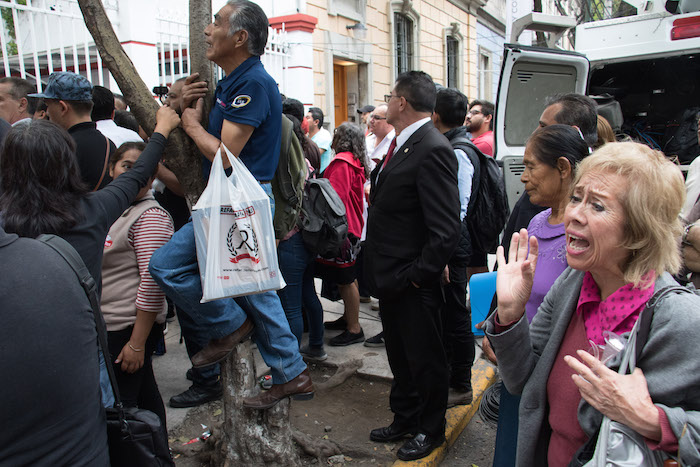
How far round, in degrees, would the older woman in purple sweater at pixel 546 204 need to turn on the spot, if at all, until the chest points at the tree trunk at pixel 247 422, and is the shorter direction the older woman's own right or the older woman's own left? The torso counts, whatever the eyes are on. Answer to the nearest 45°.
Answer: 0° — they already face it

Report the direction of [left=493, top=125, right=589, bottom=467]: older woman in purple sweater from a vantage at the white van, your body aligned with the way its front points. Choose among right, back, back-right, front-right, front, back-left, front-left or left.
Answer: back

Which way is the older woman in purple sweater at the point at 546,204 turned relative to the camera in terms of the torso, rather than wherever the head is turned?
to the viewer's left

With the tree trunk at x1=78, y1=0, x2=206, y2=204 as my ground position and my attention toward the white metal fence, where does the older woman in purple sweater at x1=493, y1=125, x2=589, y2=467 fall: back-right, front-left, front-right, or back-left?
back-right

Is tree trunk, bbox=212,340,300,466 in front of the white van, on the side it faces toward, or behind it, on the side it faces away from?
behind

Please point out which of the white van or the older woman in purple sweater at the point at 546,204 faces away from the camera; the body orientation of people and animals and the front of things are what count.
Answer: the white van

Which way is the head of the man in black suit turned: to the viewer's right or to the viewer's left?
to the viewer's left

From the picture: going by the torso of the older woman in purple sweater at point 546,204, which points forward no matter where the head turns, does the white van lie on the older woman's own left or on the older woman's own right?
on the older woman's own right

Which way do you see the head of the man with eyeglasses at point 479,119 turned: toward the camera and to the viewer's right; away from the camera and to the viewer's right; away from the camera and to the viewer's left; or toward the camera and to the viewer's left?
toward the camera and to the viewer's left

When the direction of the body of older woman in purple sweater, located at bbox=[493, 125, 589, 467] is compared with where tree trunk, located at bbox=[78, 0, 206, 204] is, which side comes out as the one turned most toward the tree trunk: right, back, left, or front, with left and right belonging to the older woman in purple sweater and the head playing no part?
front

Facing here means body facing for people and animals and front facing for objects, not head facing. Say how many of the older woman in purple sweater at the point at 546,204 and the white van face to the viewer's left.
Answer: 1

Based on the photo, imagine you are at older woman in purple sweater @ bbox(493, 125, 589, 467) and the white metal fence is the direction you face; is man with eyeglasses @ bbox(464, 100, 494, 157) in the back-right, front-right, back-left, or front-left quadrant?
front-right

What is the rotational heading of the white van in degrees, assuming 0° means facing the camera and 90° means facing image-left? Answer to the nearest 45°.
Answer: approximately 180°
